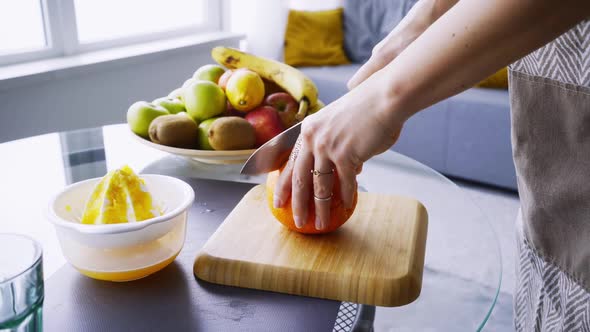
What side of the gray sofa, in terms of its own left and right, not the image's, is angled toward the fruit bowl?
front

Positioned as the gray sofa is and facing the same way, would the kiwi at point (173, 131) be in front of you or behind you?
in front

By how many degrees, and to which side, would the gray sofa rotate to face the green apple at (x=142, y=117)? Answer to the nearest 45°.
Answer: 0° — it already faces it

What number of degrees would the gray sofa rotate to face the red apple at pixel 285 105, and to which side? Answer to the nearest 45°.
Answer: approximately 45° to its left

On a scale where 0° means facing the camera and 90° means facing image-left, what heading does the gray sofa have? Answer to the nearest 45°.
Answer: approximately 45°

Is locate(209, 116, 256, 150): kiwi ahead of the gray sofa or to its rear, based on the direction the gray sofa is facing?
ahead

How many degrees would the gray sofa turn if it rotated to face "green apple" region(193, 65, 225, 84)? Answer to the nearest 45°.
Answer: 0° — it already faces it

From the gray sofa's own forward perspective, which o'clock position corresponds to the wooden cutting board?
The wooden cutting board is roughly at 11 o'clock from the gray sofa.

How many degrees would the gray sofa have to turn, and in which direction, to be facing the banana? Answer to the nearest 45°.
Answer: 0° — it already faces it
